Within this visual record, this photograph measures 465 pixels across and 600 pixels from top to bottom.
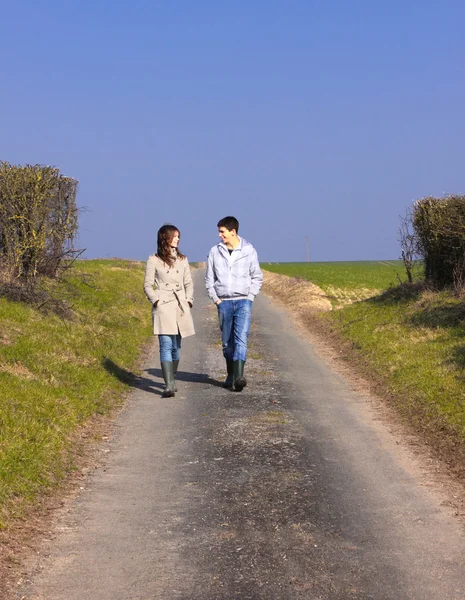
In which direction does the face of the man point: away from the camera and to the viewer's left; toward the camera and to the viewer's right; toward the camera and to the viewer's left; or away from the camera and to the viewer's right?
toward the camera and to the viewer's left

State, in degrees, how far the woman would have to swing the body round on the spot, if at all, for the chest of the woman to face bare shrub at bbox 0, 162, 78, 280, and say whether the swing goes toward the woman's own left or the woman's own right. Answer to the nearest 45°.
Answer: approximately 135° to the woman's own right

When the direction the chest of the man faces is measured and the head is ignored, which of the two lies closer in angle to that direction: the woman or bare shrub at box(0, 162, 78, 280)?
the woman

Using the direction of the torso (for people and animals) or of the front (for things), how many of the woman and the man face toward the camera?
2

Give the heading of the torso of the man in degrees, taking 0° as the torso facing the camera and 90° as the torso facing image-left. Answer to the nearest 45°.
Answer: approximately 0°

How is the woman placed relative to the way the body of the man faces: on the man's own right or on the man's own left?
on the man's own right

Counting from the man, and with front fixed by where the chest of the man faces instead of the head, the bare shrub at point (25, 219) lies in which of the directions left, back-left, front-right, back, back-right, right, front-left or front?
back-right

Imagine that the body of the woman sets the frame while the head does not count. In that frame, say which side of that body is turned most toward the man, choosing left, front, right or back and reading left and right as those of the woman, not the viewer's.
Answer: left
